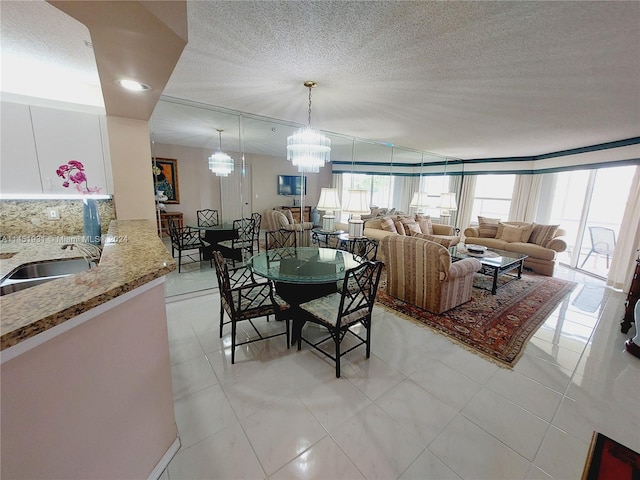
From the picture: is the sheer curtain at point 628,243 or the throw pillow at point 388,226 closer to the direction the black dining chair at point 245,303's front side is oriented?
the throw pillow

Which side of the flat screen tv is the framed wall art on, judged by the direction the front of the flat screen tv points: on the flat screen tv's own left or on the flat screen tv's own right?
on the flat screen tv's own right

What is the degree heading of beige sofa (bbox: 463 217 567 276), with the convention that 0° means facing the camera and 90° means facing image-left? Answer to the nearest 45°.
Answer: approximately 45°

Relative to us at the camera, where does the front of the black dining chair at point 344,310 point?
facing away from the viewer and to the left of the viewer

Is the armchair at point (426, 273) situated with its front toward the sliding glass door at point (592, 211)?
yes

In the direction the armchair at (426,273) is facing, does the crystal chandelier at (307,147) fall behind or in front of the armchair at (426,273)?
behind

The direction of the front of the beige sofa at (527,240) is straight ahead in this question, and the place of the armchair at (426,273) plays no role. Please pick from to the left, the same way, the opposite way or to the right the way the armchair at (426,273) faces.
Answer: the opposite way

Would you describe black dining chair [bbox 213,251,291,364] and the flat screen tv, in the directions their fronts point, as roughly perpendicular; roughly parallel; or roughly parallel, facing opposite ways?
roughly perpendicular

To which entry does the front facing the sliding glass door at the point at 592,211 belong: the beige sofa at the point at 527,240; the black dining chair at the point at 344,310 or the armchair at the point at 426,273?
the armchair

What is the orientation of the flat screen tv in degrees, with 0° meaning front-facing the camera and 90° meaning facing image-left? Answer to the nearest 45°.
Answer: approximately 315°

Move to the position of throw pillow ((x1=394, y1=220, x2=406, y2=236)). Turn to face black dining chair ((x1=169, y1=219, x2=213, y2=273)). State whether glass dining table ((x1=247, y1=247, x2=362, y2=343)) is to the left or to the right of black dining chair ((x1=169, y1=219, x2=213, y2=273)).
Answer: left

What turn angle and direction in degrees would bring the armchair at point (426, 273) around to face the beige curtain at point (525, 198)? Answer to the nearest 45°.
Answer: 0° — it already faces it

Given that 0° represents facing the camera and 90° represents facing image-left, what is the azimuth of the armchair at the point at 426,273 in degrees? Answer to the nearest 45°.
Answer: approximately 225°
